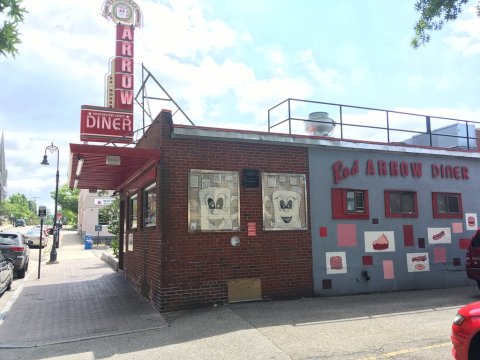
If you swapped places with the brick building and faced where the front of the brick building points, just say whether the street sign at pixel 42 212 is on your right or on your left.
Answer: on your right

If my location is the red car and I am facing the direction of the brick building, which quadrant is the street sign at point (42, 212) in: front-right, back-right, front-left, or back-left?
front-left

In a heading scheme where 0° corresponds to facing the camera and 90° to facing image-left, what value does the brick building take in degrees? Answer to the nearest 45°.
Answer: approximately 45°

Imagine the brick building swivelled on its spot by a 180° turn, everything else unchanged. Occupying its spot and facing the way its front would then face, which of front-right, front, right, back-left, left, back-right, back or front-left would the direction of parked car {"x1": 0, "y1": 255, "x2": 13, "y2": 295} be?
back-left

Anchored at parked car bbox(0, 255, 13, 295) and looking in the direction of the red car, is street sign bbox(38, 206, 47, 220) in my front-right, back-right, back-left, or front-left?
back-left

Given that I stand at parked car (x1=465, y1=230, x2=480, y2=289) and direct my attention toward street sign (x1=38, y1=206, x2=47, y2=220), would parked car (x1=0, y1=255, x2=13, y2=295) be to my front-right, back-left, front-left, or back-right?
front-left

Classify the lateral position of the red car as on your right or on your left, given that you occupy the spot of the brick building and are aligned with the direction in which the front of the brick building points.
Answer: on your left

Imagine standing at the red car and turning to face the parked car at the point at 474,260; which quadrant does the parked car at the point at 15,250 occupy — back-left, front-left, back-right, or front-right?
front-left
